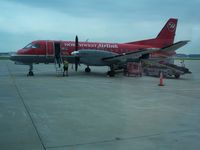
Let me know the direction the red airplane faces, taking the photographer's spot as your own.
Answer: facing to the left of the viewer
